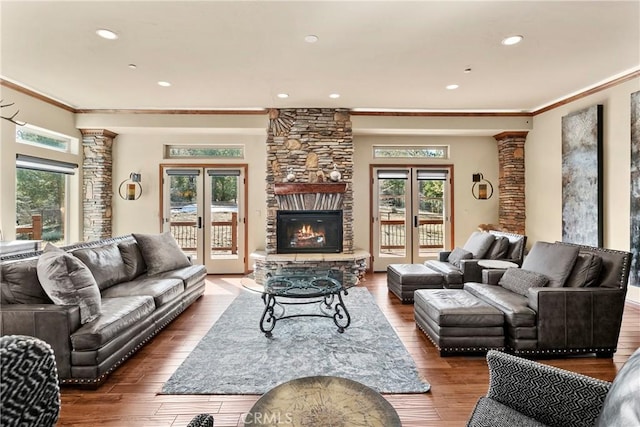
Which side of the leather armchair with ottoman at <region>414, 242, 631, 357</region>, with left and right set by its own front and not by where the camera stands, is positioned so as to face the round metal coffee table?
front

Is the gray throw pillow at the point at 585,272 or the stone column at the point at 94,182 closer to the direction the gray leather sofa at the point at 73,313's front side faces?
the gray throw pillow

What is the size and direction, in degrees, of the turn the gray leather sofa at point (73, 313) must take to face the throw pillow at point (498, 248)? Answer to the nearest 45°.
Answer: approximately 45° to its left

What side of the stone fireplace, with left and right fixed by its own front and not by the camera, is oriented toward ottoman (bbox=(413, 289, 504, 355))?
front

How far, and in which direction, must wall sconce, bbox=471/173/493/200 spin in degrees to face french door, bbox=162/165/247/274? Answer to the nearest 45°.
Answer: approximately 45° to its right

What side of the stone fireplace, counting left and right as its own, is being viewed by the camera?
front

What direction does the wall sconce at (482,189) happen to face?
toward the camera

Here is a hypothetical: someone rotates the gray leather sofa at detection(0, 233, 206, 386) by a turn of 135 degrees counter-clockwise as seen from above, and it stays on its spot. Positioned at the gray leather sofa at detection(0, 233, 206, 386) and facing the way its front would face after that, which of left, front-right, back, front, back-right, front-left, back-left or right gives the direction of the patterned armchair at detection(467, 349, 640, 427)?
back-right

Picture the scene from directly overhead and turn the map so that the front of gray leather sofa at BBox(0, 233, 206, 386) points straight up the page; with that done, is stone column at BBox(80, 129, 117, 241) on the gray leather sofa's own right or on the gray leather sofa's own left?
on the gray leather sofa's own left

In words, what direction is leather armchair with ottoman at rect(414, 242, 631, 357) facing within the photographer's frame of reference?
facing the viewer and to the left of the viewer

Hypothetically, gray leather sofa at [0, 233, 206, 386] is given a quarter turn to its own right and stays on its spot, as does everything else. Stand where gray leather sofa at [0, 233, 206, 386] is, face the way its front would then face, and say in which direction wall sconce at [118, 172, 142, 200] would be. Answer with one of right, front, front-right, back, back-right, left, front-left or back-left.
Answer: back-right

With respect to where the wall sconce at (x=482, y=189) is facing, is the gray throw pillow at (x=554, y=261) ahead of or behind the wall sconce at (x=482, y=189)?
ahead

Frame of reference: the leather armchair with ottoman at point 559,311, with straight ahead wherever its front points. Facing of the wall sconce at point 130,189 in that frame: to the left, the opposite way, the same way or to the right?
to the left

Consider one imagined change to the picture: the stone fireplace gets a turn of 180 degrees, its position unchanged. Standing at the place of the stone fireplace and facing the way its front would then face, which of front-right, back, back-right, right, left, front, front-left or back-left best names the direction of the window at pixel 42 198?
left

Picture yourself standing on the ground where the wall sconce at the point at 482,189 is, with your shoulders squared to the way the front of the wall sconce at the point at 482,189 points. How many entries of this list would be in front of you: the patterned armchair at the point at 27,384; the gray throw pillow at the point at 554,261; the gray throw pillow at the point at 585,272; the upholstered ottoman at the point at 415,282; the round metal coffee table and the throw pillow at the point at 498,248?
6

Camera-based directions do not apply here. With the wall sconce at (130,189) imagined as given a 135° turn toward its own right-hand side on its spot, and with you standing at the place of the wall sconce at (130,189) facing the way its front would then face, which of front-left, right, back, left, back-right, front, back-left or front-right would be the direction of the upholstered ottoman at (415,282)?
back
